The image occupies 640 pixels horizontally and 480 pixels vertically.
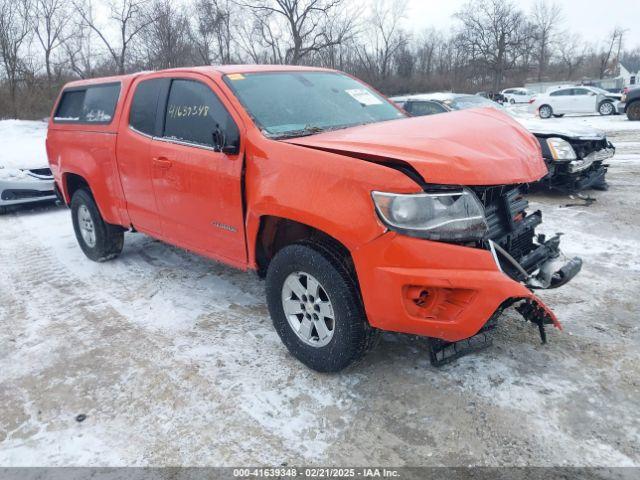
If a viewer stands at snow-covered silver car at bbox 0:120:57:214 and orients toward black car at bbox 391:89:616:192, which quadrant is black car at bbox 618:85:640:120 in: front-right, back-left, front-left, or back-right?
front-left

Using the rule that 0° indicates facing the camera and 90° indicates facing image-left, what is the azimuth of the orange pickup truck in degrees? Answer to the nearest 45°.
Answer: approximately 315°

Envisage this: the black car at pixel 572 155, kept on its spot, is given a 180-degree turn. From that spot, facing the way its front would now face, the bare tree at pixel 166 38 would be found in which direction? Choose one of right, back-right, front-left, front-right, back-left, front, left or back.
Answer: front

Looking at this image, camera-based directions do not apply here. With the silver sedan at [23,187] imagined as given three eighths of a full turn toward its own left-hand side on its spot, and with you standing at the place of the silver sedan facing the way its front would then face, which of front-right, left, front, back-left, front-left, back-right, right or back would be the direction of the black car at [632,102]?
right

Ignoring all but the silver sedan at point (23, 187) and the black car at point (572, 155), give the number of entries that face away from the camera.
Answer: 0

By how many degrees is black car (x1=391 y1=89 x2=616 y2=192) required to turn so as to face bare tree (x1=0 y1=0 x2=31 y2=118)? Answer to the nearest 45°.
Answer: approximately 180°

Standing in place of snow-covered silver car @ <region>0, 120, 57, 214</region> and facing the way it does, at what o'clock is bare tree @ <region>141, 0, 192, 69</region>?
The bare tree is roughly at 8 o'clock from the snow-covered silver car.

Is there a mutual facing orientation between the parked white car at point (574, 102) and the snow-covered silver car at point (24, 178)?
no

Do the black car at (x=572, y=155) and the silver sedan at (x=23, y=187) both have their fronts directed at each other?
no

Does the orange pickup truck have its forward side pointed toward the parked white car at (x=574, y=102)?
no

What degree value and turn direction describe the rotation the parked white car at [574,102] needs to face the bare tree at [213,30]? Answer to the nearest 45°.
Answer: approximately 180°
